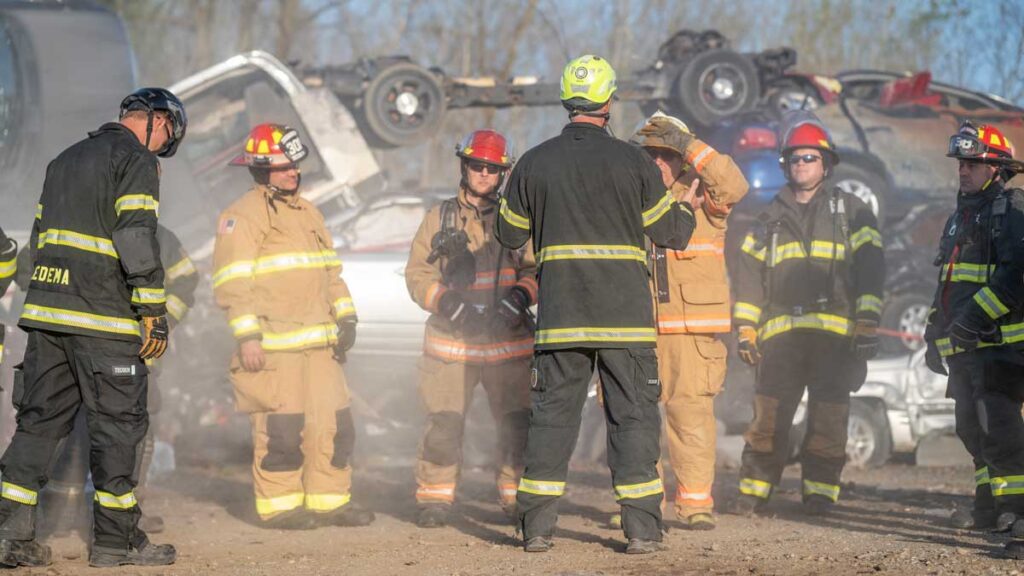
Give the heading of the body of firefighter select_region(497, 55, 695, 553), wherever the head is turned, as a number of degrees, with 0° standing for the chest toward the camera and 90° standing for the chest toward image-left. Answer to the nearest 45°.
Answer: approximately 180°

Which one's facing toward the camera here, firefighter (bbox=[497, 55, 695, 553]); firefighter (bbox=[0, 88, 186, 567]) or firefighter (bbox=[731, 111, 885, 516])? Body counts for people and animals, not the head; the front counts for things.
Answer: firefighter (bbox=[731, 111, 885, 516])

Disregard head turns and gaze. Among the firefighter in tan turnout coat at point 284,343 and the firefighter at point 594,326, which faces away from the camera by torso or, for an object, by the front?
the firefighter

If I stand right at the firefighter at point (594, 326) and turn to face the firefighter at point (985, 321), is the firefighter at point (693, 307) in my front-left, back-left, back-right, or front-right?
front-left

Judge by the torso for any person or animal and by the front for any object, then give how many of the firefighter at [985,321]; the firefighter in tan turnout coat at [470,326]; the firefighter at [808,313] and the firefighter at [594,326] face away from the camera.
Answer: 1

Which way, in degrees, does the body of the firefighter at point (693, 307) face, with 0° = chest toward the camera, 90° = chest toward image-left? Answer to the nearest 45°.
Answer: approximately 45°

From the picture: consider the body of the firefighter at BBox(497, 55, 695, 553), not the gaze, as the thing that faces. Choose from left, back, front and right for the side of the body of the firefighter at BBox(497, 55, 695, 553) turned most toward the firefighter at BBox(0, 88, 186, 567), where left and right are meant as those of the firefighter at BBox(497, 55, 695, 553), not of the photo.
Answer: left

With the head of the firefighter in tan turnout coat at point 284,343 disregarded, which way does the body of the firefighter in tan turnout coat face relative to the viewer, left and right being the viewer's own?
facing the viewer and to the right of the viewer

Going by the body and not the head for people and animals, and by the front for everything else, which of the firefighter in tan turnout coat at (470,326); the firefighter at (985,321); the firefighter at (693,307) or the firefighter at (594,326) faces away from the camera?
the firefighter at (594,326)

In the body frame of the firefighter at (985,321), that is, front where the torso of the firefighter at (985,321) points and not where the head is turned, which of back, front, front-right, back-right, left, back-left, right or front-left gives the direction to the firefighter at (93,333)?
front

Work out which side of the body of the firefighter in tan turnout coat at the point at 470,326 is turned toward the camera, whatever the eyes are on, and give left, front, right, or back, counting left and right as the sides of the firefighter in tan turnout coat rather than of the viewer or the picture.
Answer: front

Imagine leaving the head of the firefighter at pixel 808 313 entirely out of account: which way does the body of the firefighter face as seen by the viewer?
toward the camera

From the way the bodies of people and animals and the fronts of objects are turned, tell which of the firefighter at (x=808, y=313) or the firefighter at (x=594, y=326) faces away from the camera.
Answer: the firefighter at (x=594, y=326)

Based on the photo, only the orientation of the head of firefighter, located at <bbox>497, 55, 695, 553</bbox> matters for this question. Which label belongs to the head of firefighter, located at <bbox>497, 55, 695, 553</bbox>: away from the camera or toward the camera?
away from the camera
